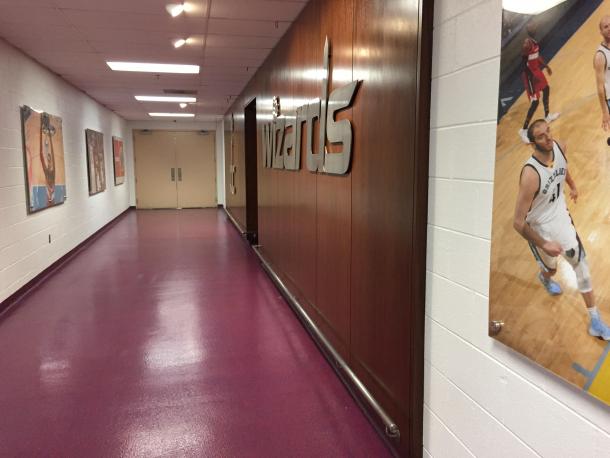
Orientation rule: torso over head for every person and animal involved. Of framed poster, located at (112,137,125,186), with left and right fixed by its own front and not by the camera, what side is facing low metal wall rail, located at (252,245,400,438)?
right

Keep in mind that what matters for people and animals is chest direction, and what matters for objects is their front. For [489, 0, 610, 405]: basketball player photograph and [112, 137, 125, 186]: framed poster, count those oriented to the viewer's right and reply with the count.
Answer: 1

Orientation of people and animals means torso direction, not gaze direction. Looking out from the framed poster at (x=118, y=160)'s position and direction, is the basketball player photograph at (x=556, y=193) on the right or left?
on its right

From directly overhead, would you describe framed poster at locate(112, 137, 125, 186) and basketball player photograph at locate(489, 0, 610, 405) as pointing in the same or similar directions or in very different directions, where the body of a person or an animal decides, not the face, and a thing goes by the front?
very different directions

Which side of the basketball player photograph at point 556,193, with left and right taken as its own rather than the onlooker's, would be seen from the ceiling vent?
right

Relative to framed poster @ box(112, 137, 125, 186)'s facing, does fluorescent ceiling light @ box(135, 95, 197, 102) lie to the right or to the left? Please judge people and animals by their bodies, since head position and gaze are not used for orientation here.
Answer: on its right

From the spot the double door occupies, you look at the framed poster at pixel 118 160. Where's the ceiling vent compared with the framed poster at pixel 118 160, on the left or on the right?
left

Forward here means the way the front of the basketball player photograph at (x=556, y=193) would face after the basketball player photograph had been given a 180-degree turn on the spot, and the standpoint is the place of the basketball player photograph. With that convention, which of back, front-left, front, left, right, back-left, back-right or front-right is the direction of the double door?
left

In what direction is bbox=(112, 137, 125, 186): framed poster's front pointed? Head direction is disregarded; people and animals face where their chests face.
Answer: to the viewer's right

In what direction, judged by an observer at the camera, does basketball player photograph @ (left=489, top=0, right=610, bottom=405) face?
facing the viewer and to the left of the viewer

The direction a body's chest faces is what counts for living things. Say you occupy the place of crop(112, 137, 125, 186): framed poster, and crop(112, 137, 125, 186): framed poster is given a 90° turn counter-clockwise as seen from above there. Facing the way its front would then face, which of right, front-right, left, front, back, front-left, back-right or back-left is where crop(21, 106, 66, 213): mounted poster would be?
back

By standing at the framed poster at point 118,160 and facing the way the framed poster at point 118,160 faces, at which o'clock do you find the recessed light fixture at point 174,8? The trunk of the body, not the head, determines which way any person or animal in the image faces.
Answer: The recessed light fixture is roughly at 3 o'clock from the framed poster.

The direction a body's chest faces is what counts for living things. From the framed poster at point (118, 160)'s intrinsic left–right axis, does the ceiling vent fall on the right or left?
on its right

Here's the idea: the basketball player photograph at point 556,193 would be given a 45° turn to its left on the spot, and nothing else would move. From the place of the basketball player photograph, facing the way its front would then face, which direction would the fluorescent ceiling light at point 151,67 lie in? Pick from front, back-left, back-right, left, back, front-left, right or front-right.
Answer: back-right
